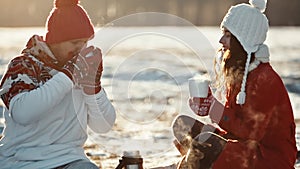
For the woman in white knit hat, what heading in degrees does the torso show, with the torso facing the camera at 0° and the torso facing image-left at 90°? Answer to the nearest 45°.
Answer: approximately 90°

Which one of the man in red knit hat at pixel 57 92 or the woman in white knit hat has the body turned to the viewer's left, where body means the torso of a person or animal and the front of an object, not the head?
the woman in white knit hat

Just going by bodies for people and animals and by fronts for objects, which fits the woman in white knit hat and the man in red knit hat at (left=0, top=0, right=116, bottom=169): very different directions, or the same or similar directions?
very different directions

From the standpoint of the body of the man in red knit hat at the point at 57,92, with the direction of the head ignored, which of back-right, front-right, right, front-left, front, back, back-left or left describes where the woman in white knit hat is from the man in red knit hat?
front-left

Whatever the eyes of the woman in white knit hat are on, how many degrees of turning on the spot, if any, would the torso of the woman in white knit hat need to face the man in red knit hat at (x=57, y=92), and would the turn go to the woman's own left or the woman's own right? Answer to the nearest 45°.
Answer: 0° — they already face them

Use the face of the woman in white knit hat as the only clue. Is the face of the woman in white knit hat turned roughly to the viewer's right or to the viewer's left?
to the viewer's left

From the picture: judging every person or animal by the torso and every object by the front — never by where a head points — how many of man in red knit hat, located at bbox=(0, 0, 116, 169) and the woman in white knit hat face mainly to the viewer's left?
1

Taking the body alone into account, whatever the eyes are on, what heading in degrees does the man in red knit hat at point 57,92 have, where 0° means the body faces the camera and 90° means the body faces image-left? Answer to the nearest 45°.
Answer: approximately 315°
